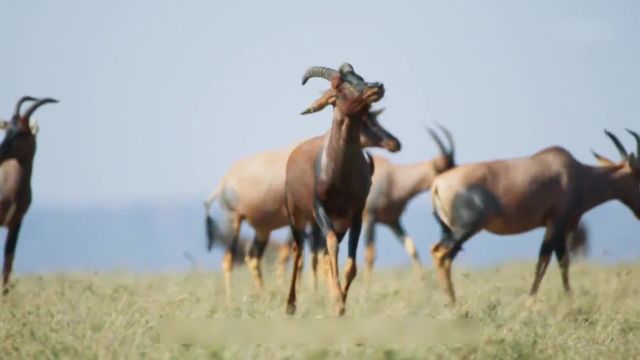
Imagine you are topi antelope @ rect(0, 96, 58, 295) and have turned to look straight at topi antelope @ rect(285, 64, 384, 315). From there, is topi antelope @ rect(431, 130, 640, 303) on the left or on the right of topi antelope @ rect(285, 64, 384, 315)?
left

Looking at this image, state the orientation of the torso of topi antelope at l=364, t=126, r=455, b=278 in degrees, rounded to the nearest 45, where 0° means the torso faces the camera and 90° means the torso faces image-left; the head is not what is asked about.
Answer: approximately 270°

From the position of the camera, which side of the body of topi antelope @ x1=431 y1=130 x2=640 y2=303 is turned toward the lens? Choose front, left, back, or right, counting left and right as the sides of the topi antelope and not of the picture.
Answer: right

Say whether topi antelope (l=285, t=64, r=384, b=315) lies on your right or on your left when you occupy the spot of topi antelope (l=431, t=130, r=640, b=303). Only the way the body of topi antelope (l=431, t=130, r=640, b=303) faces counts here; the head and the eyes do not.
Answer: on your right

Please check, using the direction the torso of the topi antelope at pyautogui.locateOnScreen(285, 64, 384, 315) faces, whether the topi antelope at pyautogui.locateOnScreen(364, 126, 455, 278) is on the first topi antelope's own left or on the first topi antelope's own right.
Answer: on the first topi antelope's own left

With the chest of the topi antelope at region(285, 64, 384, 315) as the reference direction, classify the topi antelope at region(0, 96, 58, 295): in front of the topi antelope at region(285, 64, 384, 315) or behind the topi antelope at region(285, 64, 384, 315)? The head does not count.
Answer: behind

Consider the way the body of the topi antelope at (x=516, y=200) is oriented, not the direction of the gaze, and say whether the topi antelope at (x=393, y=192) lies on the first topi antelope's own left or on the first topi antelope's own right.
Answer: on the first topi antelope's own left

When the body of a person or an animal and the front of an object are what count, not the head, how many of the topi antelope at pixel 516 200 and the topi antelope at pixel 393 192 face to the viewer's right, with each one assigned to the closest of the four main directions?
2

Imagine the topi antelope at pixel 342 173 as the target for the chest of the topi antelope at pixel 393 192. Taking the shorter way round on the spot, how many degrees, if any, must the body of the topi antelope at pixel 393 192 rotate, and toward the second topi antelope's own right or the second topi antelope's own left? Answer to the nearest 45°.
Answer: approximately 90° to the second topi antelope's own right
